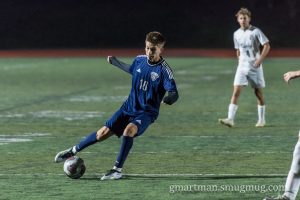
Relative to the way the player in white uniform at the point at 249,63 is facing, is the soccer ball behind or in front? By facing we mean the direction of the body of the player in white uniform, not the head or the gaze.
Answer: in front

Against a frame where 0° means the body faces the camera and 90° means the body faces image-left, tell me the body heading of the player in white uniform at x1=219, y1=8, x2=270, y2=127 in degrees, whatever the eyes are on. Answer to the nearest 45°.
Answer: approximately 45°

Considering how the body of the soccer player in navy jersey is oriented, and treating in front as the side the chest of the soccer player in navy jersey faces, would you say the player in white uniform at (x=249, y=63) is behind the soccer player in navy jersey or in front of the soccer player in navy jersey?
behind

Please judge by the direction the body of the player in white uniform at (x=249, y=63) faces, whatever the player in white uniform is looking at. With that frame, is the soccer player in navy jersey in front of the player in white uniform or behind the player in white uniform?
in front

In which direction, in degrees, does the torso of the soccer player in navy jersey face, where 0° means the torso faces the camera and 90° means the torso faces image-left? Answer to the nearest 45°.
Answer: approximately 45°
